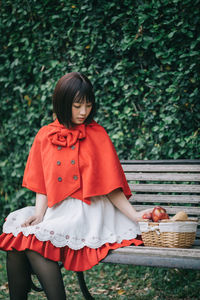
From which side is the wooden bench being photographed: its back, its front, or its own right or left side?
front

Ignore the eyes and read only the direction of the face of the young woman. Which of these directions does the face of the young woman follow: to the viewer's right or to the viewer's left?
to the viewer's right

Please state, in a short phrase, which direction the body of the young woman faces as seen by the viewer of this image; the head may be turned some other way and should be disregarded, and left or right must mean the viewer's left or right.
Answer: facing the viewer and to the left of the viewer
